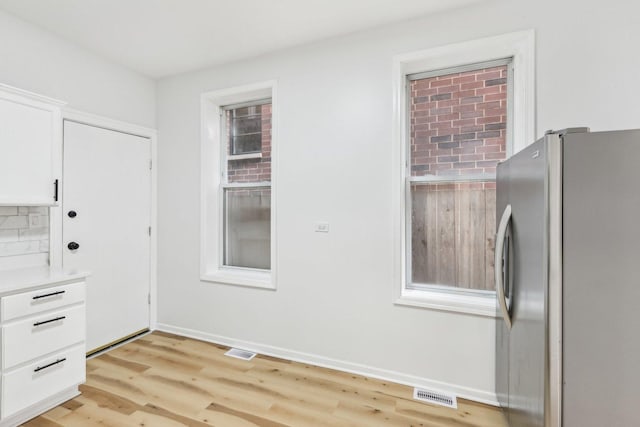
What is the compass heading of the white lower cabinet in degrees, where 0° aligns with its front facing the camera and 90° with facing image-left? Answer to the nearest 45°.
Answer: approximately 315°

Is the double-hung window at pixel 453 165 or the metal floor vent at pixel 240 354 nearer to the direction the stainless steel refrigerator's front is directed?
the metal floor vent

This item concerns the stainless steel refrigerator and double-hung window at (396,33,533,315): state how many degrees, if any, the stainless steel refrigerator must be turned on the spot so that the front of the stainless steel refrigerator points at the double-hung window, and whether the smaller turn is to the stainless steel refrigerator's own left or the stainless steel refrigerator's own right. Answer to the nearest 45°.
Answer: approximately 45° to the stainless steel refrigerator's own right

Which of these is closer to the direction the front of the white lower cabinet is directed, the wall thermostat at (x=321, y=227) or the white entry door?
the wall thermostat

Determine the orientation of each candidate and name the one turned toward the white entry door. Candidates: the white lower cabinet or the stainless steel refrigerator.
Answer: the stainless steel refrigerator

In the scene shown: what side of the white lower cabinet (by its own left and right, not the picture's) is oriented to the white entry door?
left

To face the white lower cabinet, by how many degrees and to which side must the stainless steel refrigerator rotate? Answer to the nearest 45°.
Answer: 0° — it already faces it

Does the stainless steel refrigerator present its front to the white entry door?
yes

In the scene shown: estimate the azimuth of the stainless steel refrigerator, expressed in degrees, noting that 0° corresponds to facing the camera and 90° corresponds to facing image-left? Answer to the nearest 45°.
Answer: approximately 90°

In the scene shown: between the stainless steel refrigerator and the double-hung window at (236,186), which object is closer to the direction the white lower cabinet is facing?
the stainless steel refrigerator

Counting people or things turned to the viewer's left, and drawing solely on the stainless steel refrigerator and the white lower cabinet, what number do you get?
1
